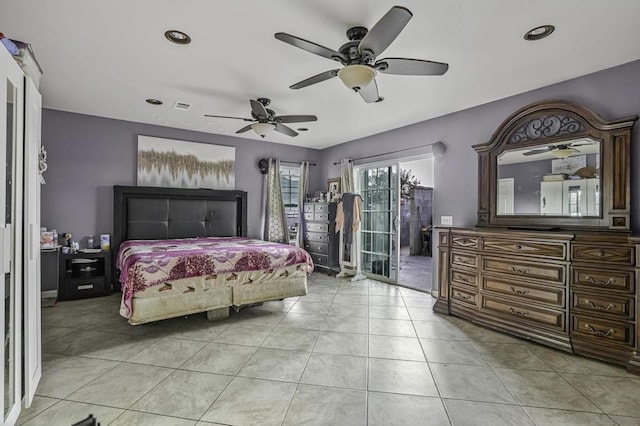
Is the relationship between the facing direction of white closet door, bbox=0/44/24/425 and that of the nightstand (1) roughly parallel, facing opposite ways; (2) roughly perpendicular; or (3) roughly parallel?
roughly perpendicular

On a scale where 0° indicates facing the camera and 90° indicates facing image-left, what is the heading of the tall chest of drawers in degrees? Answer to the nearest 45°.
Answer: approximately 45°

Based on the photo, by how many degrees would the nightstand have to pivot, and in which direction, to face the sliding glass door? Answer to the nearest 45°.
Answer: approximately 90° to its left

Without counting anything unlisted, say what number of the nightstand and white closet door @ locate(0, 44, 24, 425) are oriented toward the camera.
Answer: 1

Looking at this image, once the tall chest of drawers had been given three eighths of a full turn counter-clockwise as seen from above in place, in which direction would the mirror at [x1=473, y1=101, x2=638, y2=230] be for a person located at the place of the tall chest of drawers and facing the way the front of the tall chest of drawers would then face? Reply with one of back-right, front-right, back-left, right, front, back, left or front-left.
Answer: front-right

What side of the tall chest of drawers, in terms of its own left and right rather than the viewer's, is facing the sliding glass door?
left

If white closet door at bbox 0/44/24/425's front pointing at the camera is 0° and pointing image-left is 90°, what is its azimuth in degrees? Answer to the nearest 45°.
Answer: approximately 270°

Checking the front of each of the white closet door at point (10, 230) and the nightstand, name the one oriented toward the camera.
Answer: the nightstand

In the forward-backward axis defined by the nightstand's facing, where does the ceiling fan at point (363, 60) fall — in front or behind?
in front

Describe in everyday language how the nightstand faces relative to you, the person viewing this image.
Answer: facing the viewer

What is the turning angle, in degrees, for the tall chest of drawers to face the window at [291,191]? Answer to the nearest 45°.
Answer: approximately 90° to its right

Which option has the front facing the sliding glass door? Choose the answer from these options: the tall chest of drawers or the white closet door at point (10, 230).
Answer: the white closet door

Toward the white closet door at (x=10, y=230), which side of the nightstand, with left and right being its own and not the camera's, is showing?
front

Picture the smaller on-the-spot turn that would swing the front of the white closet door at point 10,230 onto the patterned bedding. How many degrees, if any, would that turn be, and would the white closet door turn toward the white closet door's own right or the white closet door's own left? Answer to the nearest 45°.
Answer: approximately 45° to the white closet door's own left

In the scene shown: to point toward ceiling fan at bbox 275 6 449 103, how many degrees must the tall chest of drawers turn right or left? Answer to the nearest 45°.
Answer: approximately 45° to its left

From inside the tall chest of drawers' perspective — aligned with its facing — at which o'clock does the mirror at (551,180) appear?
The mirror is roughly at 9 o'clock from the tall chest of drawers.

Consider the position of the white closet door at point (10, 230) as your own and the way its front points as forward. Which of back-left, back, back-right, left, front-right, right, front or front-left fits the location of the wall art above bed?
front-left

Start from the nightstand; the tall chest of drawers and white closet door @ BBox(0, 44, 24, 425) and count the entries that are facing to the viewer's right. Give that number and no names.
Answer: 1

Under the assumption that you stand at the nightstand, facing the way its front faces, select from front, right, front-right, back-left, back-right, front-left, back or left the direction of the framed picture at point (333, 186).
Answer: left
